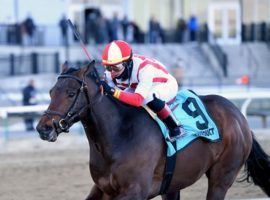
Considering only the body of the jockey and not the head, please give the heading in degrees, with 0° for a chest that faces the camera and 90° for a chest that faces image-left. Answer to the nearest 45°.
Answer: approximately 45°

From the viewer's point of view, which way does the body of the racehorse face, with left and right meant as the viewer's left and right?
facing the viewer and to the left of the viewer
